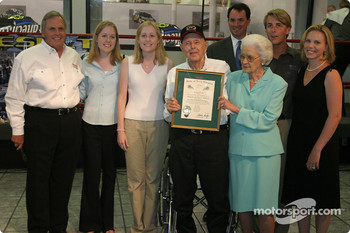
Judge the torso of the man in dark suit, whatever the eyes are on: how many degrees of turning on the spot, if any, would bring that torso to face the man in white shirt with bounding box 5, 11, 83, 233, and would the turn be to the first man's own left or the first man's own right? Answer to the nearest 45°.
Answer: approximately 45° to the first man's own right

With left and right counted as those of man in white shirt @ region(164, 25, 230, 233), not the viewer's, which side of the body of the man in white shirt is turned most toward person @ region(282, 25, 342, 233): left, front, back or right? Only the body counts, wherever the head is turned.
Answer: left

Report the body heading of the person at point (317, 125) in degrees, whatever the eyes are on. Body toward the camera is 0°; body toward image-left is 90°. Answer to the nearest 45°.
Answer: approximately 45°

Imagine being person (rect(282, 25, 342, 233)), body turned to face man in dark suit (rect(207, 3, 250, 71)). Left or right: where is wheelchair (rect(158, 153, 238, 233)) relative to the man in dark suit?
left

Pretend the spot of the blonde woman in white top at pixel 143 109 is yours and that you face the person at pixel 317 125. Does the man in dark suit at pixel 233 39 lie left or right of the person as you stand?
left

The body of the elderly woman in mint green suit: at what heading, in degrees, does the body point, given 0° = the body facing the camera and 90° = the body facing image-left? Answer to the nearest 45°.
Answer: approximately 45°
